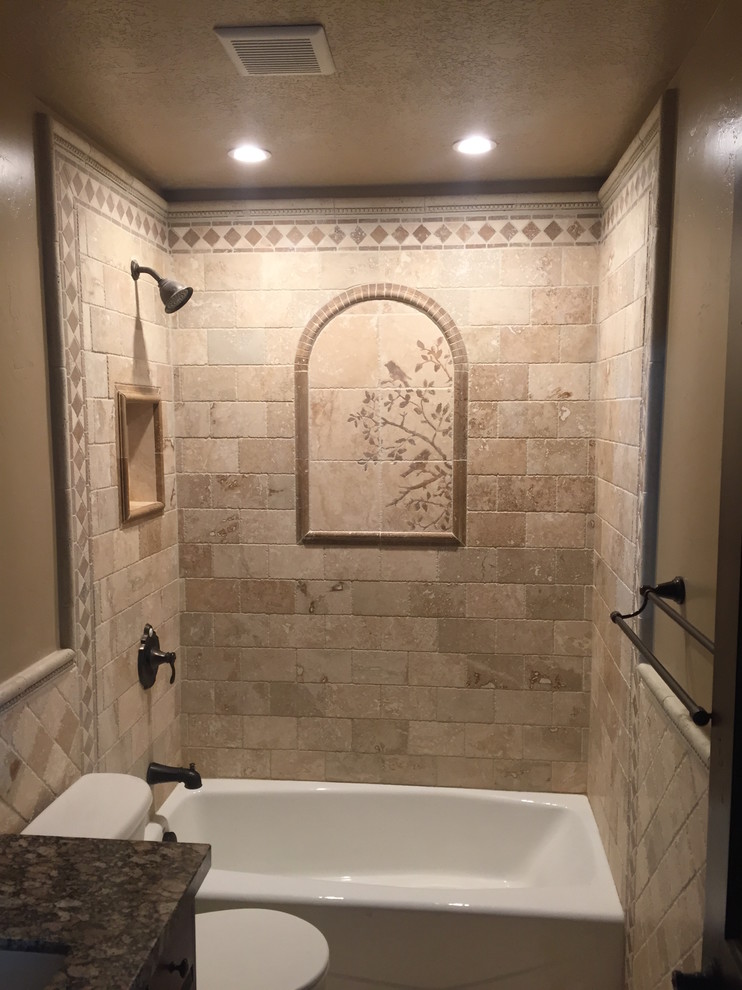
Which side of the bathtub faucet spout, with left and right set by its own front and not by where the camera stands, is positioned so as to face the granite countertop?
right

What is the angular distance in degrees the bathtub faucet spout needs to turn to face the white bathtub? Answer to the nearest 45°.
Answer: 0° — it already faces it

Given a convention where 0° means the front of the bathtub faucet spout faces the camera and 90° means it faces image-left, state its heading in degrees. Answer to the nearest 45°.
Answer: approximately 270°

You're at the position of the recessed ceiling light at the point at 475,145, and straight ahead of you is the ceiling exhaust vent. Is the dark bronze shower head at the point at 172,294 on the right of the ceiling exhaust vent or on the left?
right
